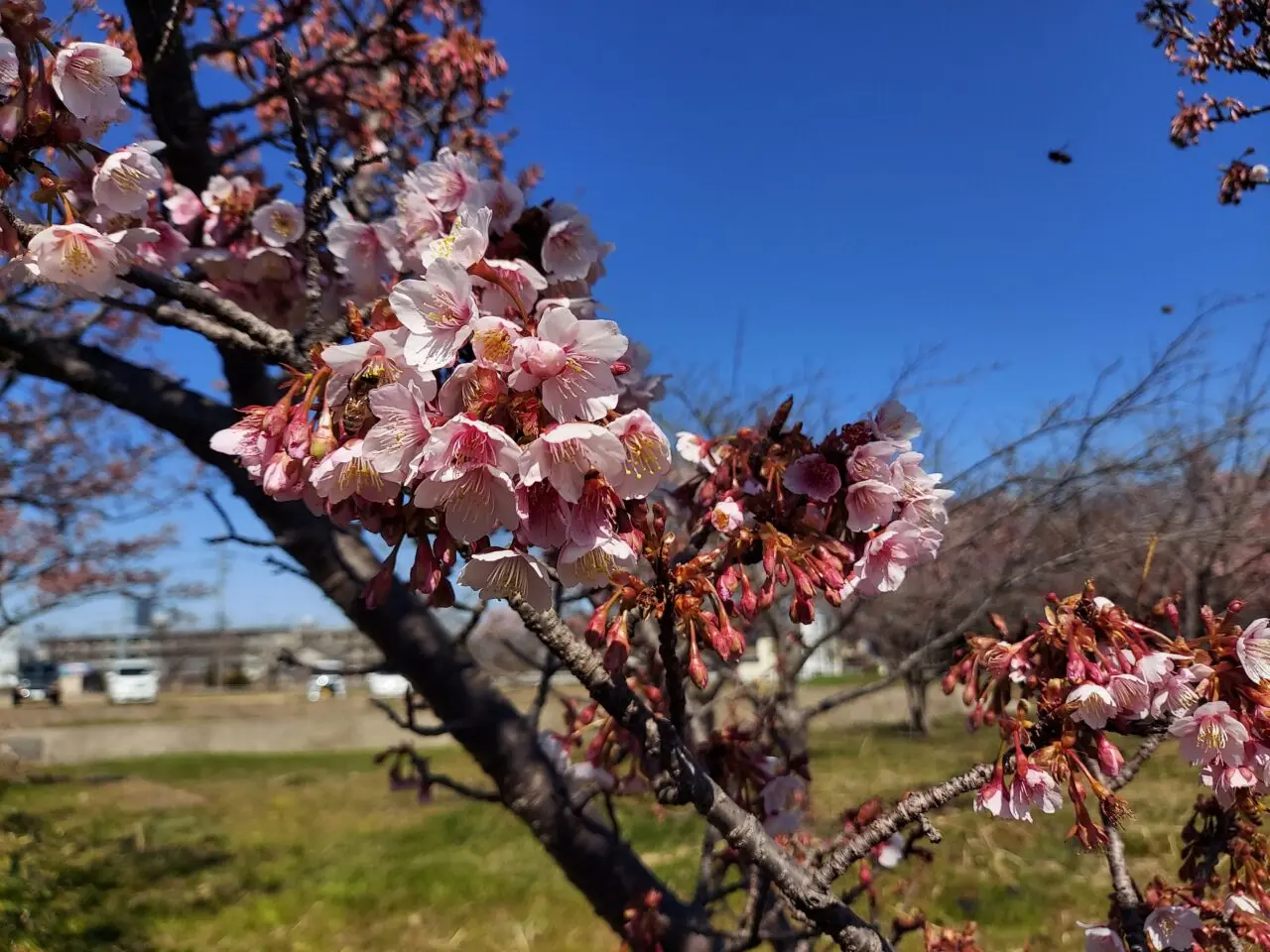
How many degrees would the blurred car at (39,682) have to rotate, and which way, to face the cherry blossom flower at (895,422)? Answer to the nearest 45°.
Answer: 0° — it already faces it

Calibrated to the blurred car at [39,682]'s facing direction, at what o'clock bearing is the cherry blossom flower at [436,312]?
The cherry blossom flower is roughly at 12 o'clock from the blurred car.

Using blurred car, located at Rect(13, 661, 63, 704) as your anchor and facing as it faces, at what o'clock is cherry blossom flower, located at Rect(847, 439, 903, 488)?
The cherry blossom flower is roughly at 12 o'clock from the blurred car.

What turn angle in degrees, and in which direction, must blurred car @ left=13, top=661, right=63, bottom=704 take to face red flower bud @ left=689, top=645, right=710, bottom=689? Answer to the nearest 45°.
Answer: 0° — it already faces it

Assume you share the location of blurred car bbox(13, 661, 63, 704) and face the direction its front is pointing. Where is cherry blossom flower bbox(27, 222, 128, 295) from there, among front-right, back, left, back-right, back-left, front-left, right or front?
front

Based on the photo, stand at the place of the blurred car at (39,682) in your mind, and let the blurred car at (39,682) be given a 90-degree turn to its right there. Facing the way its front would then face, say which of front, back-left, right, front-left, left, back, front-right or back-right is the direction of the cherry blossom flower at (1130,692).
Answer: left

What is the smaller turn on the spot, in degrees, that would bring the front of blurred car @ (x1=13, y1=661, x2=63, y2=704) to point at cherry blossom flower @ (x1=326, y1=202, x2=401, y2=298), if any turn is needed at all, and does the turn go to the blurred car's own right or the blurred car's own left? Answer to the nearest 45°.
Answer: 0° — it already faces it

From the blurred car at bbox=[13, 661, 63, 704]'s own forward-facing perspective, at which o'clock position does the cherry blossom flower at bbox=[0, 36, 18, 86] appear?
The cherry blossom flower is roughly at 12 o'clock from the blurred car.

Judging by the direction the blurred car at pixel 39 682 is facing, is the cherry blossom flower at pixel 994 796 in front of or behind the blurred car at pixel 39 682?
in front

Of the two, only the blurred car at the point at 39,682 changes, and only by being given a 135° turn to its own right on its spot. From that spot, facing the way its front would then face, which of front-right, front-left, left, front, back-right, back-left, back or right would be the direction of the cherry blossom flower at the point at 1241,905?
back-left

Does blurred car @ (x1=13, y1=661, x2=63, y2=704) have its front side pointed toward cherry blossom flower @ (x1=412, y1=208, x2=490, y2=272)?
yes

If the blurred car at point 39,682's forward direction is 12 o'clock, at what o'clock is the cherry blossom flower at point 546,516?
The cherry blossom flower is roughly at 12 o'clock from the blurred car.

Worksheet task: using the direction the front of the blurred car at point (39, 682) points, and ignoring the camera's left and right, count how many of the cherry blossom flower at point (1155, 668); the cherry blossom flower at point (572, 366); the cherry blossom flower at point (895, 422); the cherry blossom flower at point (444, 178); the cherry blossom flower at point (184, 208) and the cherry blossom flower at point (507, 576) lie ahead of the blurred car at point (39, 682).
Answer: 6

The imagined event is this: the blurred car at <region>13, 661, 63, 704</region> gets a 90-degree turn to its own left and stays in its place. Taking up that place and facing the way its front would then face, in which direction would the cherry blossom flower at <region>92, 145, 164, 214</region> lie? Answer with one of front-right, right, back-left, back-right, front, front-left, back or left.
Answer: right

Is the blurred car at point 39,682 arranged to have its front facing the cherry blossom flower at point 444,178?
yes

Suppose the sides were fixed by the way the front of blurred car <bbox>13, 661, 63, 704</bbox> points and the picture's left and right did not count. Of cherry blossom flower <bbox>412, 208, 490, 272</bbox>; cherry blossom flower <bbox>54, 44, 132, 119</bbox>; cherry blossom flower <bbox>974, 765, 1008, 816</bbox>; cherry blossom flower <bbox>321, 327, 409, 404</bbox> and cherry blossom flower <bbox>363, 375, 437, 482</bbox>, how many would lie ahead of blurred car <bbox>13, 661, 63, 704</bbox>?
5

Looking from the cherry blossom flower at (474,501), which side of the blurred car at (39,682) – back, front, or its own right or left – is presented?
front

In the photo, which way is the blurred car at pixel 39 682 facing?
toward the camera

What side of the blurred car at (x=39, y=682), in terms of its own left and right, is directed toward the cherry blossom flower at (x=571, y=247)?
front

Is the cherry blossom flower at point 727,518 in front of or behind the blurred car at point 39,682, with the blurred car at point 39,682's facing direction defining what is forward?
in front
